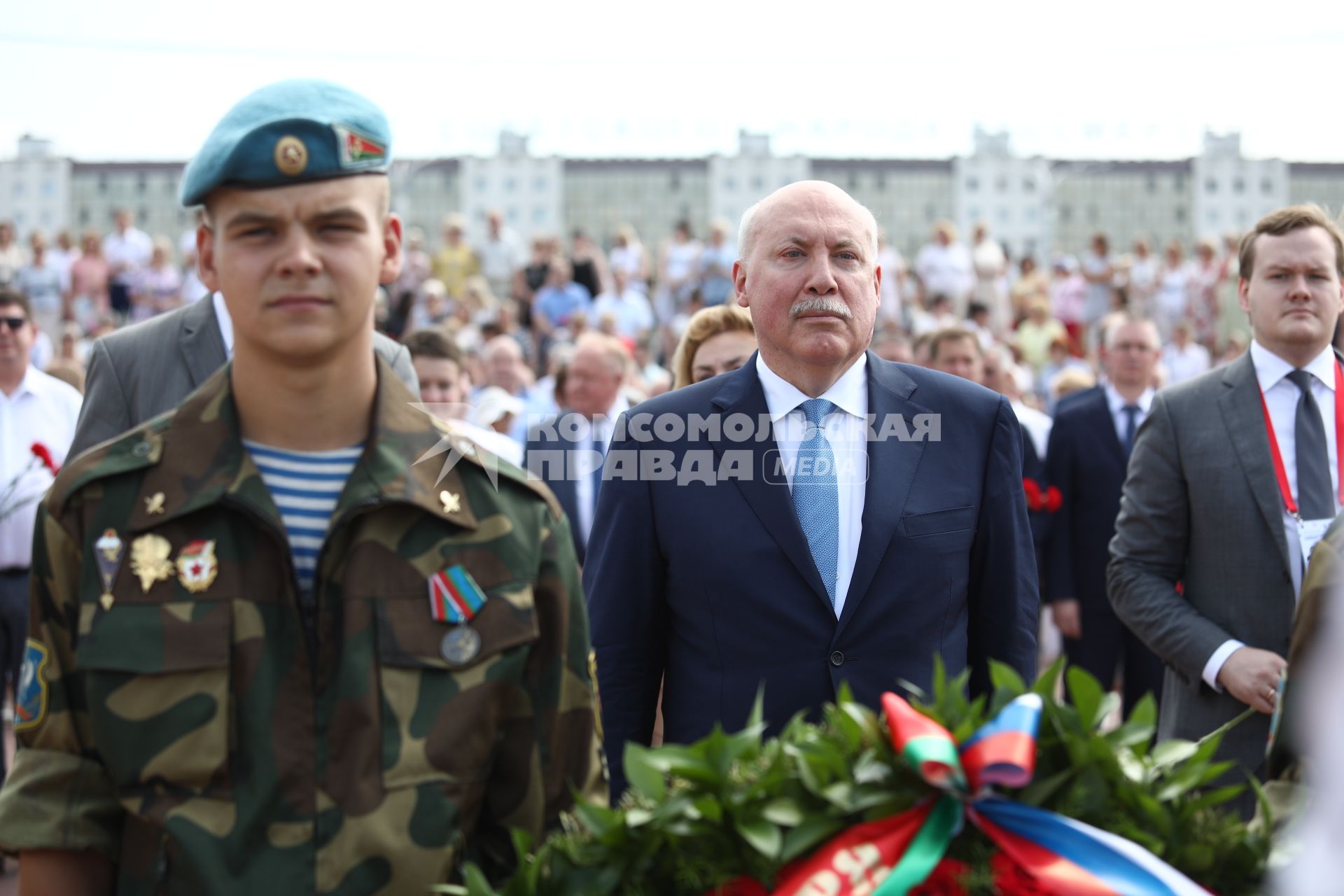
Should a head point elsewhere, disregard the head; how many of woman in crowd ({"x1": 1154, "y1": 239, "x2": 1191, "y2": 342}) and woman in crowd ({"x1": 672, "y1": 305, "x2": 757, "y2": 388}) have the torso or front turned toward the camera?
2

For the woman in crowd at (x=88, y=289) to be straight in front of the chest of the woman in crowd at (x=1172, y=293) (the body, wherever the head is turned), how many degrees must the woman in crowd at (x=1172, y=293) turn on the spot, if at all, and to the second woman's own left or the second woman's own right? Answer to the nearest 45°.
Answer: approximately 90° to the second woman's own right

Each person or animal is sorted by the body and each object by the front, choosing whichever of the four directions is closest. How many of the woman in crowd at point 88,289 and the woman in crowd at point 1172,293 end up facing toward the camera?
2

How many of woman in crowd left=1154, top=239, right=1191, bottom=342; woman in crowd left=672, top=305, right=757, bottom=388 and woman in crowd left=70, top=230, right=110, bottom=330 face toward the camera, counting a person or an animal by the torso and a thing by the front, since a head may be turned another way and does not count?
3

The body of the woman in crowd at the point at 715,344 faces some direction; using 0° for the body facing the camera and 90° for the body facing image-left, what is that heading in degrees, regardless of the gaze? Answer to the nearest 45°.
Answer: approximately 0°

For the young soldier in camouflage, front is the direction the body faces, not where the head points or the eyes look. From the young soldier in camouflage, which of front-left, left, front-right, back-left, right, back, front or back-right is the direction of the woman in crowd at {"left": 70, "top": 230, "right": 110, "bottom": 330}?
back

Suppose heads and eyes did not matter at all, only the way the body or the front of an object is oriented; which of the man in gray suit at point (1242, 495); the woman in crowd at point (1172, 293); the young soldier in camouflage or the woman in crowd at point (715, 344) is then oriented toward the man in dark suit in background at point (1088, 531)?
the woman in crowd at point (1172, 293)

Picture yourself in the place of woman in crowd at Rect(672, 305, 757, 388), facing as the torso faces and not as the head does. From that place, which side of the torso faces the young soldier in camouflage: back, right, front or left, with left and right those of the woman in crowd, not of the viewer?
front
